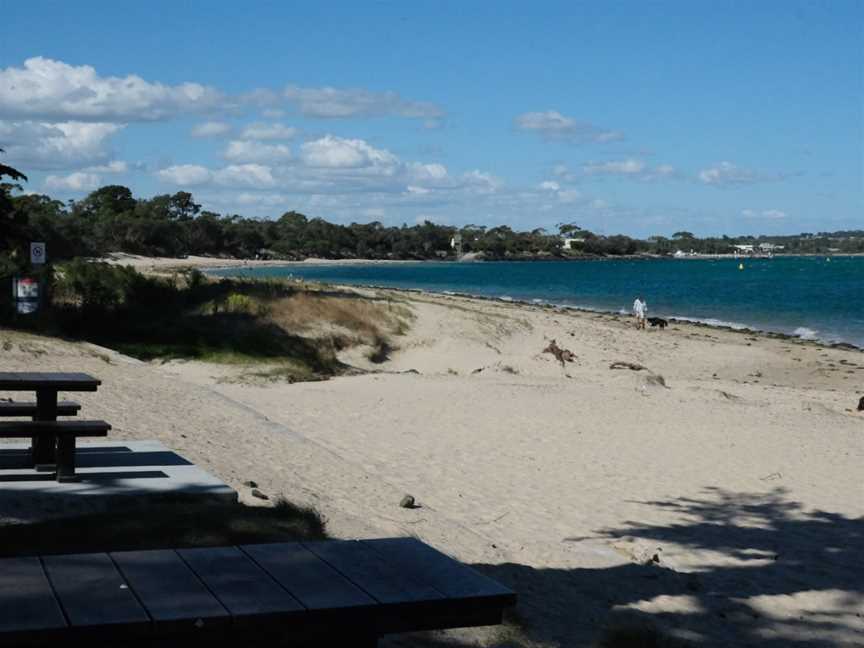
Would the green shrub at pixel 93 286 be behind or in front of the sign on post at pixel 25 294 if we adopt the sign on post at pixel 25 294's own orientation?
behind

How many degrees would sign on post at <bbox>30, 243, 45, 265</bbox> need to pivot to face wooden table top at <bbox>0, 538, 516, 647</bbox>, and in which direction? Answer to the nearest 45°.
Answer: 0° — it already faces it

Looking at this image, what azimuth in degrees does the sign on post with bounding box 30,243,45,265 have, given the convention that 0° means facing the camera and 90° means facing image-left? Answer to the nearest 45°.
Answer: approximately 0°

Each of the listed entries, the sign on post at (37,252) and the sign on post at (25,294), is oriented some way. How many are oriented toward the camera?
2

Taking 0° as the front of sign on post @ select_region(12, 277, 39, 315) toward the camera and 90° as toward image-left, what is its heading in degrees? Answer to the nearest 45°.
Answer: approximately 0°

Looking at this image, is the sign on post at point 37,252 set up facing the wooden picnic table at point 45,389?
yes

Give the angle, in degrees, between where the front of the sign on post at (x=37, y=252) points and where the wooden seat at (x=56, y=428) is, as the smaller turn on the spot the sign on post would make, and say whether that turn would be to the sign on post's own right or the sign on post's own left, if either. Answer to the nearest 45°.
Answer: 0° — it already faces it

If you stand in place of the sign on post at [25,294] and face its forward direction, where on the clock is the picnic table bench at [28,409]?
The picnic table bench is roughly at 12 o'clock from the sign on post.

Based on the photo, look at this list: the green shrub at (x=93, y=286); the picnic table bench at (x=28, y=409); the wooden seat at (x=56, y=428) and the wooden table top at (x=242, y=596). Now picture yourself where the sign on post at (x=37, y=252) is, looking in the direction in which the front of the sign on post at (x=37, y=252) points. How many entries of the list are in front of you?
3

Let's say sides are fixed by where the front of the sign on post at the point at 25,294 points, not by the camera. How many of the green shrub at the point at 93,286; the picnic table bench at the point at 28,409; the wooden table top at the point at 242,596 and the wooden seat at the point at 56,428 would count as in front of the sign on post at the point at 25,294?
3

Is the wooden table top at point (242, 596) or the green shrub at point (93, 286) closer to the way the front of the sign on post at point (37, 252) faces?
the wooden table top

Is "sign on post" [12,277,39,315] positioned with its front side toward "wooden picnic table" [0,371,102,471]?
yes

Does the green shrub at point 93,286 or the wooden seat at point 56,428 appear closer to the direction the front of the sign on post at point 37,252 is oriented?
the wooden seat
